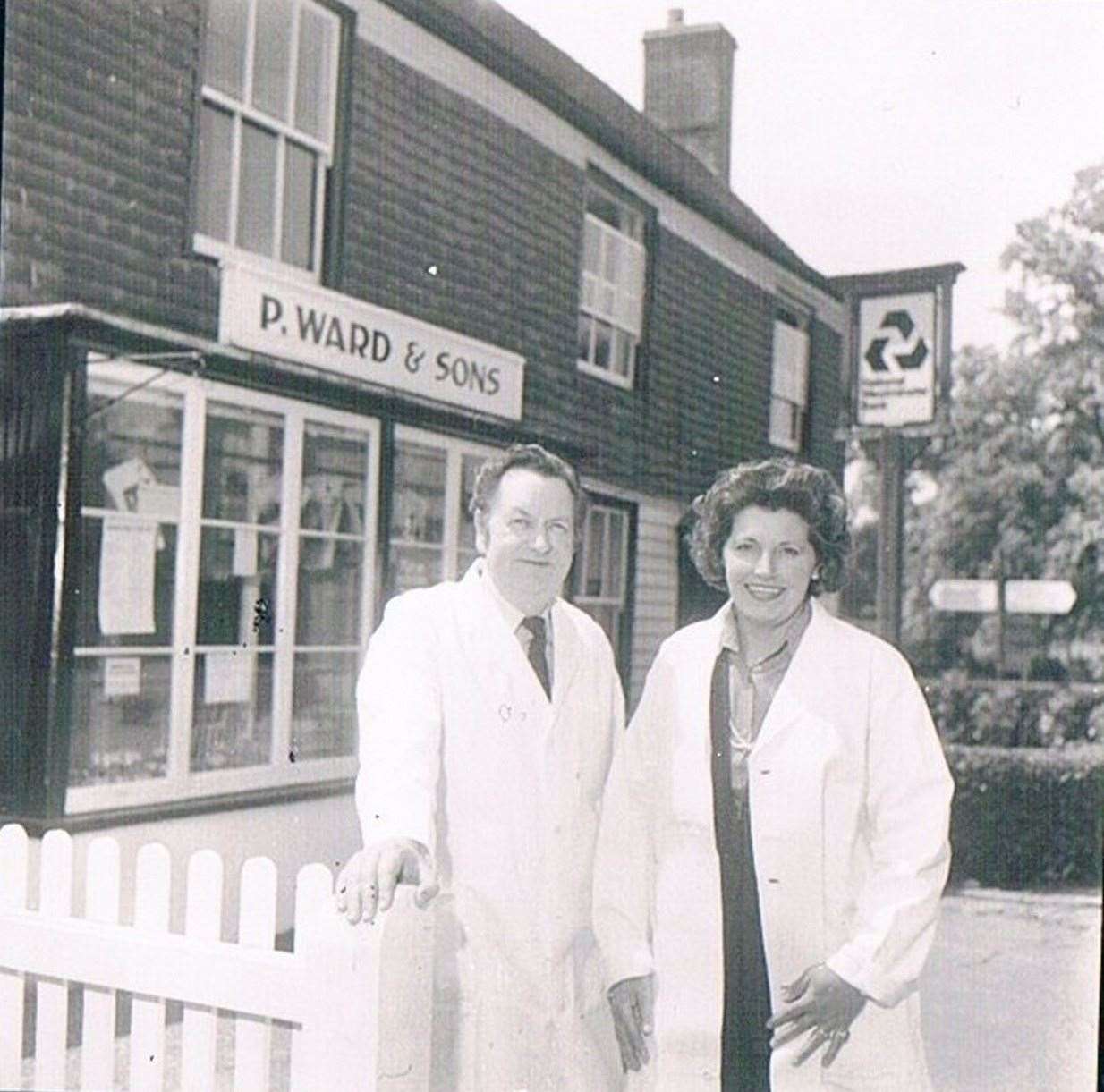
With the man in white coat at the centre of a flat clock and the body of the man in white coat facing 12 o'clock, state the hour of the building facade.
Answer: The building facade is roughly at 6 o'clock from the man in white coat.

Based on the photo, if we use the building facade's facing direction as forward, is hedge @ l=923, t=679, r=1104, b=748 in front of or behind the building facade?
in front

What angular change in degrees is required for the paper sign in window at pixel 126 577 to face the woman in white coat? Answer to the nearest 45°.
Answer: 0° — it already faces them

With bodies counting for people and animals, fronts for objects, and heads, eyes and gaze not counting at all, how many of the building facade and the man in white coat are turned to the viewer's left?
0

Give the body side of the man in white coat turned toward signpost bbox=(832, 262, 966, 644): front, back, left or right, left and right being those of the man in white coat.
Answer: left

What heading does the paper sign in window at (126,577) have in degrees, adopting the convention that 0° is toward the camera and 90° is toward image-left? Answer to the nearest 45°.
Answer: approximately 315°

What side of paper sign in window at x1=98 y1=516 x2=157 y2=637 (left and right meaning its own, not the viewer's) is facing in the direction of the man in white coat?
front

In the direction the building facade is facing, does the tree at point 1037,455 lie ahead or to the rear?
ahead

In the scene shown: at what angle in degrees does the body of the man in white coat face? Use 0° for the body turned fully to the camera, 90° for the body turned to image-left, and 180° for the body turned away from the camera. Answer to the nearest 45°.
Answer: approximately 315°

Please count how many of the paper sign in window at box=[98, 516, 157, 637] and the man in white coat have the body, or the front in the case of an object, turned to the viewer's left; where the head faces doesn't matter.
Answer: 0

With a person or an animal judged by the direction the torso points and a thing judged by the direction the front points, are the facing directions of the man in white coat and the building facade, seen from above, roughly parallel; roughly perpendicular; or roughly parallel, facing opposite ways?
roughly parallel
